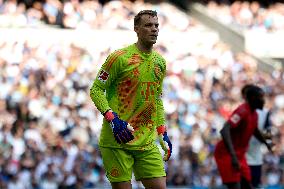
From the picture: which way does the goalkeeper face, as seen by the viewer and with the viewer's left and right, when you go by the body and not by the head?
facing the viewer and to the right of the viewer

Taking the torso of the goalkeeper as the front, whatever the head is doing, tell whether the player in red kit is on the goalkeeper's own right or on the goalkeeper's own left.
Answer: on the goalkeeper's own left

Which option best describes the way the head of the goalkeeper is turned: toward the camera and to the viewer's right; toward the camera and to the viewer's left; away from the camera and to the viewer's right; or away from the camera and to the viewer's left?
toward the camera and to the viewer's right
